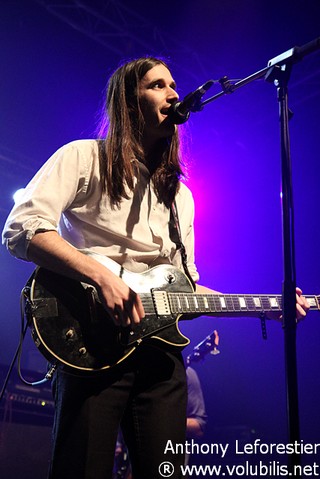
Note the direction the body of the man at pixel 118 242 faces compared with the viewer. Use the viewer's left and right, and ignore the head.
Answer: facing the viewer and to the right of the viewer

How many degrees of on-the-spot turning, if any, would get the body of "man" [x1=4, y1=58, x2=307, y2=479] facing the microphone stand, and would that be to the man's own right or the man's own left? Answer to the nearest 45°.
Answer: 0° — they already face it
